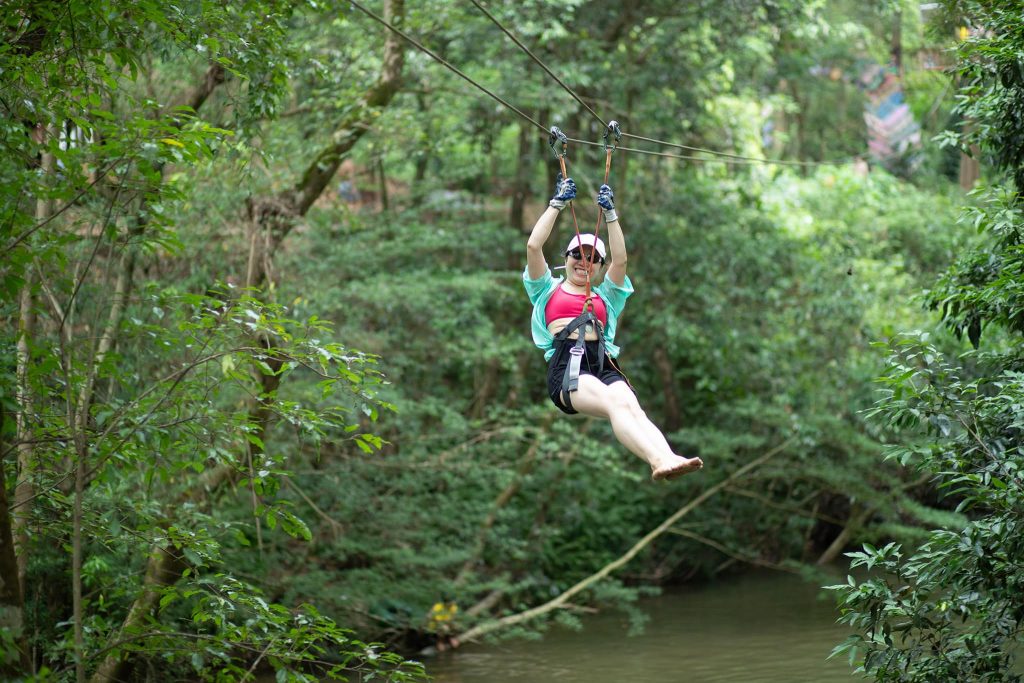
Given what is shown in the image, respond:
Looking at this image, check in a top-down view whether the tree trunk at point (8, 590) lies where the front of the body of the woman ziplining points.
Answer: no

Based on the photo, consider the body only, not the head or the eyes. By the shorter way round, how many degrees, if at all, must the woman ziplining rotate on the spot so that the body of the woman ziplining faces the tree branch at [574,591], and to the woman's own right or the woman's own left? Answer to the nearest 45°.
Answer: approximately 135° to the woman's own left

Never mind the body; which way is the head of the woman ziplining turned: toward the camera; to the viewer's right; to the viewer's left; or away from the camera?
toward the camera

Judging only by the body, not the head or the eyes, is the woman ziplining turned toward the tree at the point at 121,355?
no

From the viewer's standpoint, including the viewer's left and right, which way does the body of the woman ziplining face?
facing the viewer and to the right of the viewer
